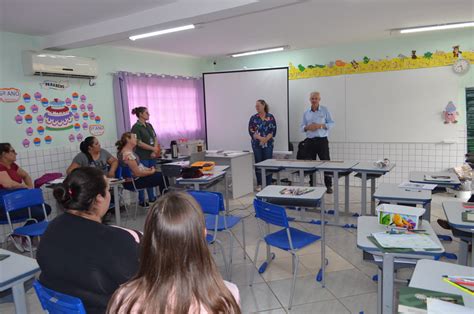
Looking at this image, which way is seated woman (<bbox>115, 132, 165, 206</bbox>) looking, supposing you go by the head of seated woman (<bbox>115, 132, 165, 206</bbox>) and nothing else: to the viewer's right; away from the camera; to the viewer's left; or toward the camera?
to the viewer's right

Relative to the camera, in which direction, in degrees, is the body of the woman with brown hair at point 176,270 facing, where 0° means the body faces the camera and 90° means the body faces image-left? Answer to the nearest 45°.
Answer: approximately 180°

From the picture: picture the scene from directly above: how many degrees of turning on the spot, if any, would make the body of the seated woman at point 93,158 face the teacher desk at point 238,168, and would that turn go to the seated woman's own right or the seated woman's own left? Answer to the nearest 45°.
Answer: approximately 45° to the seated woman's own left

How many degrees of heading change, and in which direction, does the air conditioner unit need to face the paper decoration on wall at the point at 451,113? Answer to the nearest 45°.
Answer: approximately 45° to its left

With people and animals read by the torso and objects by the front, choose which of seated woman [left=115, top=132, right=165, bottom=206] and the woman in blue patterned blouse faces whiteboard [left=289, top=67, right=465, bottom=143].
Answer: the seated woman

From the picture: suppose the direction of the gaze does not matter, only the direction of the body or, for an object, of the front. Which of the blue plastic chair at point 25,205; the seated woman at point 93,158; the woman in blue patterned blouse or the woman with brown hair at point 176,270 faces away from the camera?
the woman with brown hair

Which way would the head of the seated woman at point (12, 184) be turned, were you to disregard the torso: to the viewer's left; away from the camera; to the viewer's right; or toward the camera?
to the viewer's right

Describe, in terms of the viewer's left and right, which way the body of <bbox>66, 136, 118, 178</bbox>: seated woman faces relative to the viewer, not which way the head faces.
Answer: facing the viewer and to the right of the viewer

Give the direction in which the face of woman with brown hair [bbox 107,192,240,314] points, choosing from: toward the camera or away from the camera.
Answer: away from the camera

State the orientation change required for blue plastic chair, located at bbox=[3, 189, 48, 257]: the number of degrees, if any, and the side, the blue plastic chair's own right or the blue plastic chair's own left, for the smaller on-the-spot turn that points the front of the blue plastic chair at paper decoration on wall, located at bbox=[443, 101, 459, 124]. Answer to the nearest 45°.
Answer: approximately 45° to the blue plastic chair's own left

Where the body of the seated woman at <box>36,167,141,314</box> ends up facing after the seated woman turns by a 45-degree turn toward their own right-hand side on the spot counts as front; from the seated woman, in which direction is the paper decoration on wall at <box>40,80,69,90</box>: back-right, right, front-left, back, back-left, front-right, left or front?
left

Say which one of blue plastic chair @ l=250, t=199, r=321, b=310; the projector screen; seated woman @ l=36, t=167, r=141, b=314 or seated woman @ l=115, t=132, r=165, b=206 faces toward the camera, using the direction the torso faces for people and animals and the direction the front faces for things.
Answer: the projector screen

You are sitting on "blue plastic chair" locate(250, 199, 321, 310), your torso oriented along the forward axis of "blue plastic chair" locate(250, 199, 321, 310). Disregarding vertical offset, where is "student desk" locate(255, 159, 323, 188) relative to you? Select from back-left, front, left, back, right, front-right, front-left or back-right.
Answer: front-left
